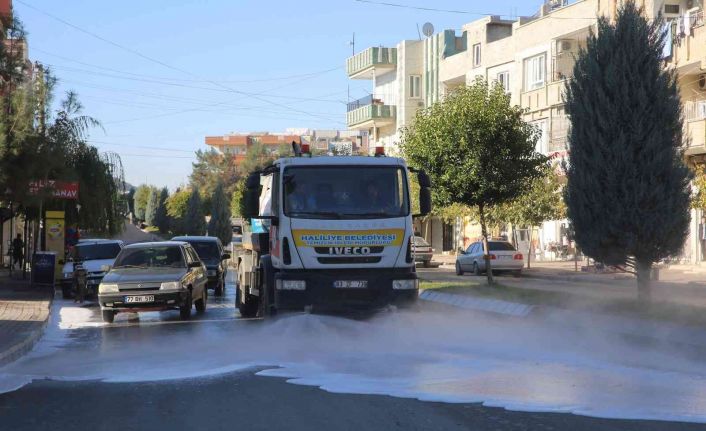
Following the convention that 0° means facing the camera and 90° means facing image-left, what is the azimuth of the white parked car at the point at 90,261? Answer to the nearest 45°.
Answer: approximately 0°

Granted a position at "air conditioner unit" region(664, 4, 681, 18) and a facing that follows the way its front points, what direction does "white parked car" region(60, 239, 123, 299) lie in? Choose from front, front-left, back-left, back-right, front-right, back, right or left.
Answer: front

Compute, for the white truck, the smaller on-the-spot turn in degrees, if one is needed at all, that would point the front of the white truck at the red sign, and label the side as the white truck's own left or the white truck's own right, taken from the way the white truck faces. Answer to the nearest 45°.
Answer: approximately 135° to the white truck's own right

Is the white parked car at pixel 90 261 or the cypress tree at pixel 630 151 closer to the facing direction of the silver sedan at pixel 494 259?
the white parked car

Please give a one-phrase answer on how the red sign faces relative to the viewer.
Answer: facing the viewer

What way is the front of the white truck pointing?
toward the camera

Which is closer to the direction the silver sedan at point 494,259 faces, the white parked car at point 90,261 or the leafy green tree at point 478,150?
the white parked car

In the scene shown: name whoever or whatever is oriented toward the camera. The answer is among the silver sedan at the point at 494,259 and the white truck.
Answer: the white truck

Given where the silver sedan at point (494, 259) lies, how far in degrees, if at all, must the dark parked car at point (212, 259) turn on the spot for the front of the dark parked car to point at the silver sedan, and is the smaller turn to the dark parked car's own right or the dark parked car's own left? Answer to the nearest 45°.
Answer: approximately 180°

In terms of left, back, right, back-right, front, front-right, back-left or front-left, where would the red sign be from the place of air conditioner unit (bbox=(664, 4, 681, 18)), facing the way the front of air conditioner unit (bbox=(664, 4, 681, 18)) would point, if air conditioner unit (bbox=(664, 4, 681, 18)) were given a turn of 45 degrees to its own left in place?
front-right

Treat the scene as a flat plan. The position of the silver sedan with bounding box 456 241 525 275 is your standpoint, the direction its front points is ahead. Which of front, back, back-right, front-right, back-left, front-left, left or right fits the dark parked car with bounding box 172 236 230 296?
left

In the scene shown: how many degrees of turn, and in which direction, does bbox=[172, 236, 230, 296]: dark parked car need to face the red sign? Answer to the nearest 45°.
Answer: approximately 45° to its right

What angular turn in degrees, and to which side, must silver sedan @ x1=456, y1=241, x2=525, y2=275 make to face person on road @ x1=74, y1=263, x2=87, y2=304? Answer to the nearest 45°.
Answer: approximately 90° to its left

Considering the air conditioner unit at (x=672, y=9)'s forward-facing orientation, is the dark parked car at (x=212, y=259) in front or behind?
in front

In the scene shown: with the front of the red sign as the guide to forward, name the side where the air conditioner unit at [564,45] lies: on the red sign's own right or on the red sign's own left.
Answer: on the red sign's own left

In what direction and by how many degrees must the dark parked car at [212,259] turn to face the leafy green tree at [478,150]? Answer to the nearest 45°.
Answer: approximately 90° to its left
